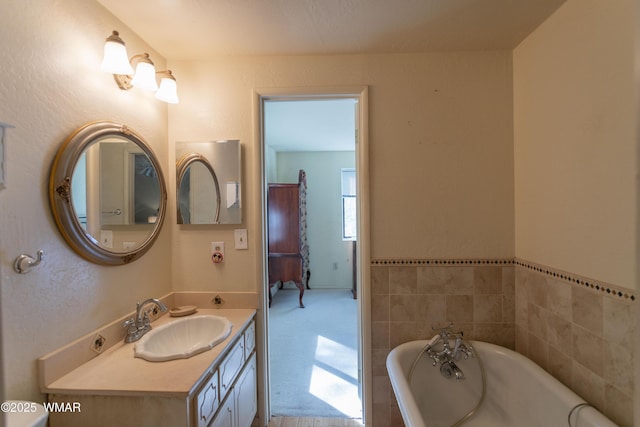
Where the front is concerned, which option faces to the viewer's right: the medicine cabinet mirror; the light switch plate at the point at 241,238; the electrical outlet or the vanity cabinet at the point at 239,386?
the vanity cabinet

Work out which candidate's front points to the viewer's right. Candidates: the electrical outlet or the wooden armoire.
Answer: the wooden armoire

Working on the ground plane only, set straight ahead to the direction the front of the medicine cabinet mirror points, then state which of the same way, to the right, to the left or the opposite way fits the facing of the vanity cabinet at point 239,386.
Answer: to the left

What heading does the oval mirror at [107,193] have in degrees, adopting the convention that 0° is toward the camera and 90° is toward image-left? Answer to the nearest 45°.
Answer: approximately 315°

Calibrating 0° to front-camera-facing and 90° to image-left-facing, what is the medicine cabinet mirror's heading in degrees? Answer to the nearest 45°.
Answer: approximately 0°

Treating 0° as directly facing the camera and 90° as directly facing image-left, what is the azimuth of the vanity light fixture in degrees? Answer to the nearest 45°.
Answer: approximately 315°

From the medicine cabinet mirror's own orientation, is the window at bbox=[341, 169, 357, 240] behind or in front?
behind

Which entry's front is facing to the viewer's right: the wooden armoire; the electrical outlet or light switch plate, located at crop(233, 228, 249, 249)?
the wooden armoire
